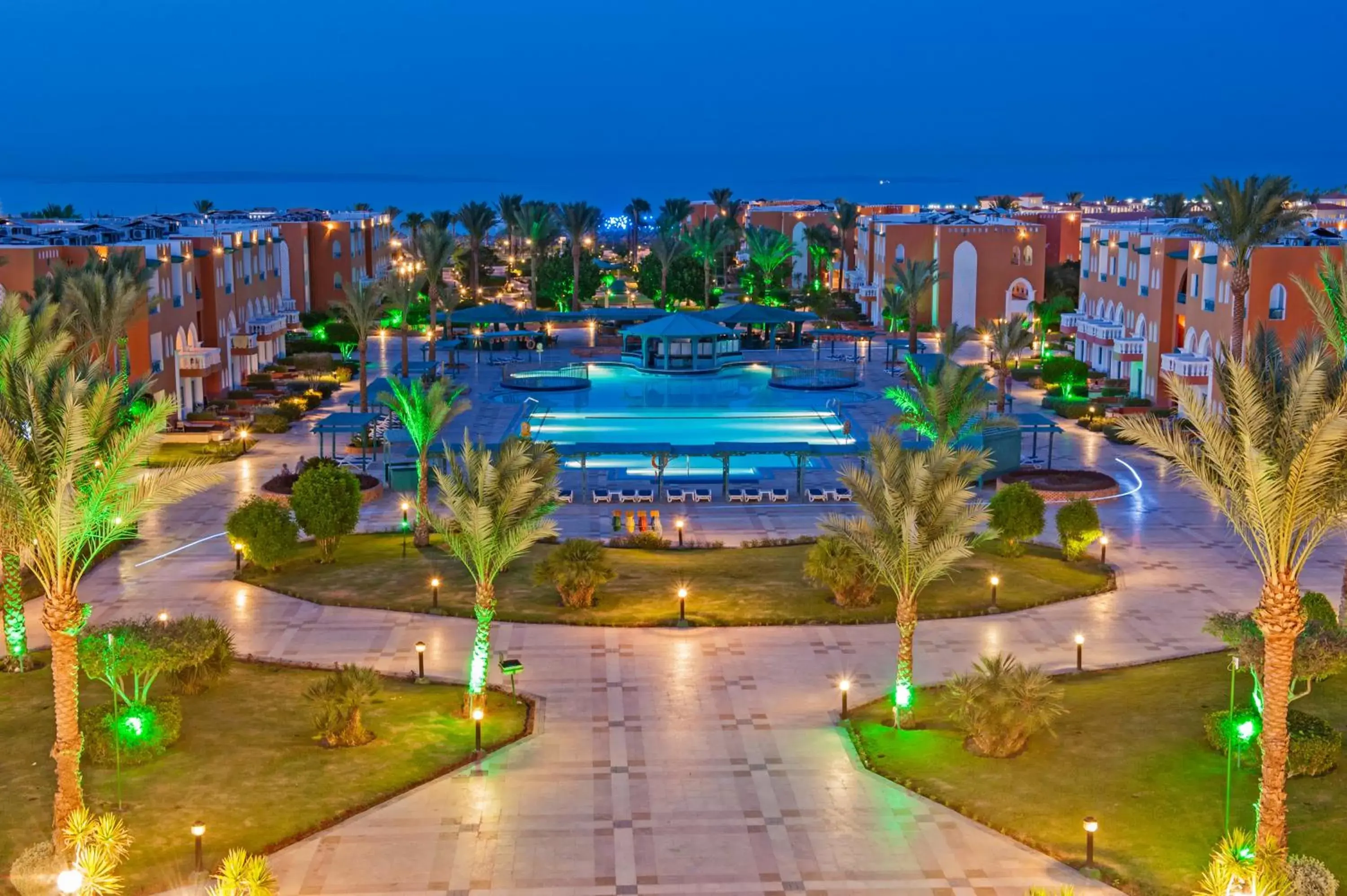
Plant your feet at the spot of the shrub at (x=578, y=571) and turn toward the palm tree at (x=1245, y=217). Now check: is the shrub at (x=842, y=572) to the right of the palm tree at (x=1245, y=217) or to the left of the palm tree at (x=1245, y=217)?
right

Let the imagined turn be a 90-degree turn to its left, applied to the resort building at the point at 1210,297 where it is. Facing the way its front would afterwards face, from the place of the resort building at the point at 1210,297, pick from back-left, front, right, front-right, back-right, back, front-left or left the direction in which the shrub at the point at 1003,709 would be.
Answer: front-right

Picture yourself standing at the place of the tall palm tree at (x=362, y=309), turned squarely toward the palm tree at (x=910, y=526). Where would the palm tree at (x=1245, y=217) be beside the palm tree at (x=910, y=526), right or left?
left

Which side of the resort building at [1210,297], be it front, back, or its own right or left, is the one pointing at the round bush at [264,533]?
front

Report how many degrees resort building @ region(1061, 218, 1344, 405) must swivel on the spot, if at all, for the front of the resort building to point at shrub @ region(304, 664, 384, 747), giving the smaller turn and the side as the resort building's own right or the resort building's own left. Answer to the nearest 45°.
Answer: approximately 45° to the resort building's own left

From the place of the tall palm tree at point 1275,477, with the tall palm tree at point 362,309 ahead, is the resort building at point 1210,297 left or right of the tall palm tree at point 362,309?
right

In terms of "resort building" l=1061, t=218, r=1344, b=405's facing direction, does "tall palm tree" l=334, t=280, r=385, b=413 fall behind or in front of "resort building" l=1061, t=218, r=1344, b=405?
in front

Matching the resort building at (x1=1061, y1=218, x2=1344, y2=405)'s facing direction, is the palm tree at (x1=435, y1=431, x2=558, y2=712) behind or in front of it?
in front

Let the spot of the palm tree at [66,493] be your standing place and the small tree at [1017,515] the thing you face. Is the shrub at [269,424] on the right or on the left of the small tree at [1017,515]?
left

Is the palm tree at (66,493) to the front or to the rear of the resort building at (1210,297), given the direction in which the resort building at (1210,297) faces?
to the front

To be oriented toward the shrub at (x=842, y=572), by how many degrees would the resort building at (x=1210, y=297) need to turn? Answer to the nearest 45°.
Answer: approximately 45° to its left

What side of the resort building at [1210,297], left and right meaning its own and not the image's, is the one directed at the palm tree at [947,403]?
front

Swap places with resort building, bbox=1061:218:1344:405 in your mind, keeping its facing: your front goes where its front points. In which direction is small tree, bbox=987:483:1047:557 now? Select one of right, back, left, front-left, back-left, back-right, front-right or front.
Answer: front-left

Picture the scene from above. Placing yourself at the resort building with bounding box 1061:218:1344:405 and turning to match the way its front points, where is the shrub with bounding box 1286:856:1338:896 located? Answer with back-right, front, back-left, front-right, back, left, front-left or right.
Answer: front-left
